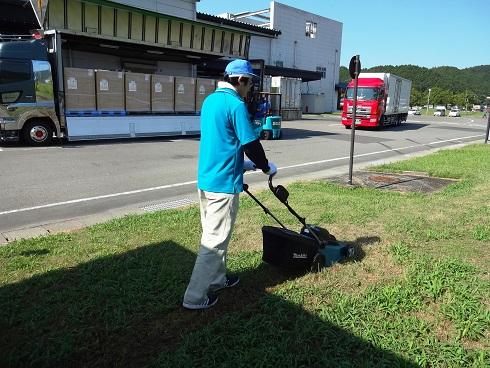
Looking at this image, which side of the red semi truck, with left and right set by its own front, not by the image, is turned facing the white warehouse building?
right

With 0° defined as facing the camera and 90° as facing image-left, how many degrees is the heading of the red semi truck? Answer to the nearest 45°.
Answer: approximately 45°

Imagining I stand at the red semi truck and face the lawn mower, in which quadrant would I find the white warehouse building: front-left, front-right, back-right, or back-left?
back-right

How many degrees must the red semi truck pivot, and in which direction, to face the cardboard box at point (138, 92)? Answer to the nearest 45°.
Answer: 0° — it already faces it

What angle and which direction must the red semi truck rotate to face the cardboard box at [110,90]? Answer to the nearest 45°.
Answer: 0° — it already faces it

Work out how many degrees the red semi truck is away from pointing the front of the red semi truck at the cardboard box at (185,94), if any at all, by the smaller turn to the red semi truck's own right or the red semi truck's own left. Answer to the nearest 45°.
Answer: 0° — it already faces it
